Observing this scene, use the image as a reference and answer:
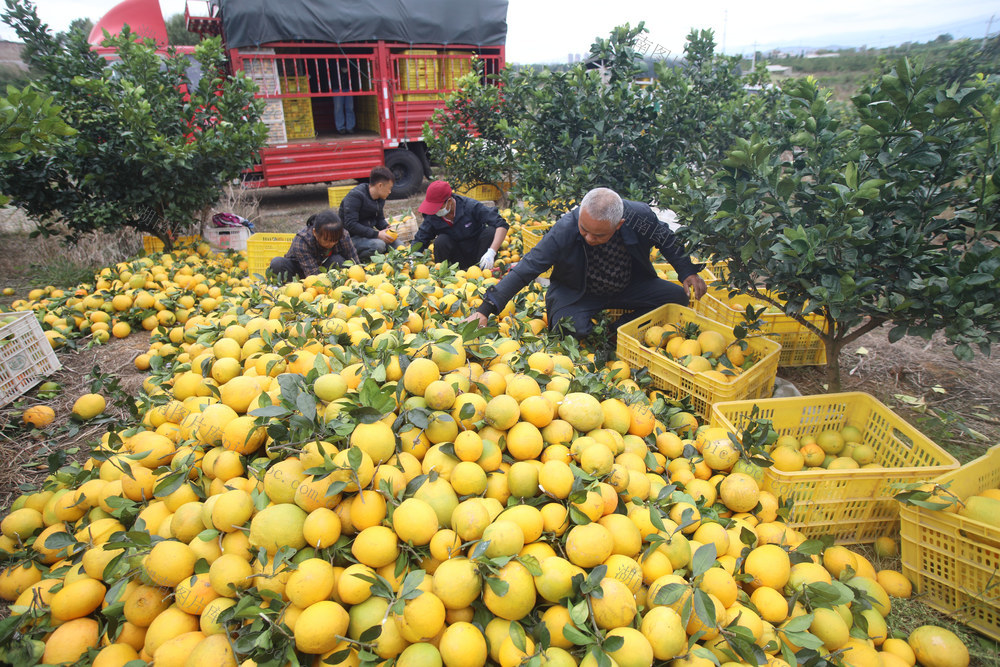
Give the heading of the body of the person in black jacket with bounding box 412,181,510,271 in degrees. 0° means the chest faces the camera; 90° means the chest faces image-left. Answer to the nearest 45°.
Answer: approximately 45°

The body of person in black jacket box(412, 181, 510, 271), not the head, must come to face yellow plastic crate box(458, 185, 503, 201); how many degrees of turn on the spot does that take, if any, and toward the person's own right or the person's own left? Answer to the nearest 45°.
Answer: approximately 135° to the person's own right

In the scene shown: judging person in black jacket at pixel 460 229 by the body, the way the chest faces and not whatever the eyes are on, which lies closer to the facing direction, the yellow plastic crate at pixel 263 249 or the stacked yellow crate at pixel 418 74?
the yellow plastic crate

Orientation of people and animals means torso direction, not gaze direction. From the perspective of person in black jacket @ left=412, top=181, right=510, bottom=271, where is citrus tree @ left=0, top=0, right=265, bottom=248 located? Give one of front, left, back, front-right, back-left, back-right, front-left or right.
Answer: front-right

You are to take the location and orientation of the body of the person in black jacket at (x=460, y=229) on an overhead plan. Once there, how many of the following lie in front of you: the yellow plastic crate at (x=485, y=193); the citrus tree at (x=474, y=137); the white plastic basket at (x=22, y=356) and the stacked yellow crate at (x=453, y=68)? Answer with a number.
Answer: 1

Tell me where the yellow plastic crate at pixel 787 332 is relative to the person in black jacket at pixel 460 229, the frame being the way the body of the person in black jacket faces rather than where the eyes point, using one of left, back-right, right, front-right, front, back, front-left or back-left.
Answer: left

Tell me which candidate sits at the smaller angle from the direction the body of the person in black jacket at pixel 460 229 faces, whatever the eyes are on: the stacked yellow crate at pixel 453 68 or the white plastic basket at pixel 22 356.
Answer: the white plastic basket

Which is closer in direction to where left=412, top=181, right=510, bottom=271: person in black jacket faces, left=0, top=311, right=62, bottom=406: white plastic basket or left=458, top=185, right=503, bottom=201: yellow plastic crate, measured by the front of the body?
the white plastic basket

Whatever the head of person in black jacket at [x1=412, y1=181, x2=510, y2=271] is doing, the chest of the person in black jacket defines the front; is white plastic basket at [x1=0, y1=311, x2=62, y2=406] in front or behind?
in front

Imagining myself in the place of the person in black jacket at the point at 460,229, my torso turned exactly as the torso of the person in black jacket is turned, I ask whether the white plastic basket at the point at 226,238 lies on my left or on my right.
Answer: on my right

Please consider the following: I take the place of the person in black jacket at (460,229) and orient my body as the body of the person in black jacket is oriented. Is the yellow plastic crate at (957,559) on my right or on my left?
on my left

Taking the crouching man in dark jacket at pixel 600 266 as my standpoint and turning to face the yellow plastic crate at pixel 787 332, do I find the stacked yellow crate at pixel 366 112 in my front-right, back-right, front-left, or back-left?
back-left

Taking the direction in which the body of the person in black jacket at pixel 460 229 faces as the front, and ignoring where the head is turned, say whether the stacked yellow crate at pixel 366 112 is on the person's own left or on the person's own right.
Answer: on the person's own right

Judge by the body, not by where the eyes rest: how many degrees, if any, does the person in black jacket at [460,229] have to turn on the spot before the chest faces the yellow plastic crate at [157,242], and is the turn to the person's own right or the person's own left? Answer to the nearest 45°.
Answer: approximately 45° to the person's own right
